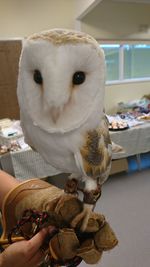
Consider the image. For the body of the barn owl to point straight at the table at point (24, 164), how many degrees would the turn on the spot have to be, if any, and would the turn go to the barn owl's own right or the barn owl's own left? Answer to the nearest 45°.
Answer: approximately 135° to the barn owl's own right

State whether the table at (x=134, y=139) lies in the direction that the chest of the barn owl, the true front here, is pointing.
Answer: no

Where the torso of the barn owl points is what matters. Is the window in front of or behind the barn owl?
behind

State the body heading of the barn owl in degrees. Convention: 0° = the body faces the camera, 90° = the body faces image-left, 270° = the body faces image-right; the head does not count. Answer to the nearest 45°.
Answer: approximately 45°
